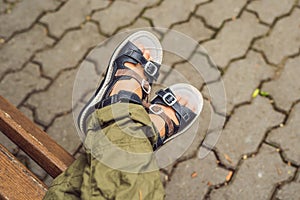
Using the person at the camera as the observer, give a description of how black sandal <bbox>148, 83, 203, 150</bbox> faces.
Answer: facing away from the viewer and to the right of the viewer

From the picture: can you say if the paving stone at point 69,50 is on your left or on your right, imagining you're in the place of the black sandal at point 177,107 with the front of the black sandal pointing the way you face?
on your left

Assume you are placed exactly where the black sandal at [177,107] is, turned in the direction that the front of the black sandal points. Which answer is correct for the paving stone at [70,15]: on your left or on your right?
on your left
